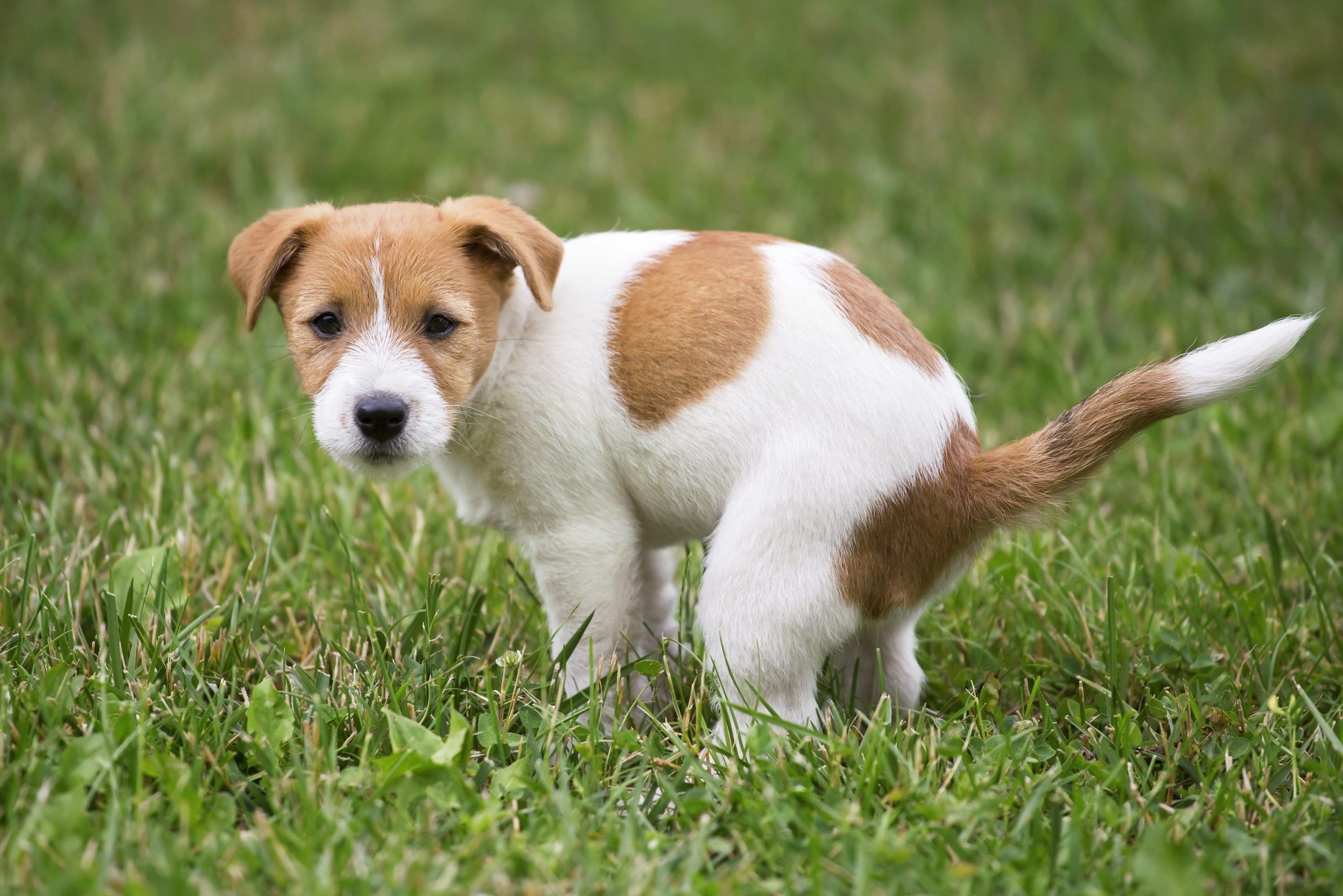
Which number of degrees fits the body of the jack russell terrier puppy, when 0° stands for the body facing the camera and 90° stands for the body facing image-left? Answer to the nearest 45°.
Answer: approximately 90°
